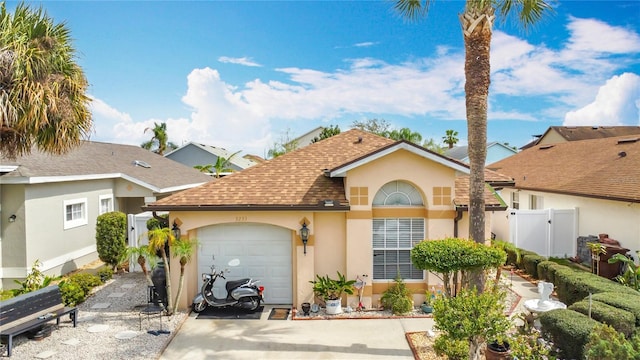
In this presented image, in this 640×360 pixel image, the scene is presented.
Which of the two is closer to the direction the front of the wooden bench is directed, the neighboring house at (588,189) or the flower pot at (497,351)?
the flower pot

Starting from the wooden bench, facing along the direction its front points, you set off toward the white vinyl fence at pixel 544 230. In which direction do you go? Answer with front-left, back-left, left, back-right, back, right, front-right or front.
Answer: front-left

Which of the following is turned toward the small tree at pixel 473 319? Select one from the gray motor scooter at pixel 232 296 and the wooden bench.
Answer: the wooden bench

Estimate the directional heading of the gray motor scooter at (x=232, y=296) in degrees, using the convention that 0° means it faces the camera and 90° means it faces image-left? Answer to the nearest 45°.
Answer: approximately 90°

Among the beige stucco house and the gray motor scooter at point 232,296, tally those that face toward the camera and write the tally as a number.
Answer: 1

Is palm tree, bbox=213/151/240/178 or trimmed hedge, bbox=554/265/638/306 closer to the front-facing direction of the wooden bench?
the trimmed hedge
